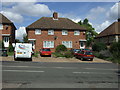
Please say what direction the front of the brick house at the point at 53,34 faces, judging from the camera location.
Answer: facing the viewer

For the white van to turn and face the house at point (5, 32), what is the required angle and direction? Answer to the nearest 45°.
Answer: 0° — it already faces it

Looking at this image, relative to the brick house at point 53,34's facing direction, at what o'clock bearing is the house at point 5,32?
The house is roughly at 3 o'clock from the brick house.

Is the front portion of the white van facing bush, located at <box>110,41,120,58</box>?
no

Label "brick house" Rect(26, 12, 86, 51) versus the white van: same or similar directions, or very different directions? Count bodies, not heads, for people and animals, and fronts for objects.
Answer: very different directions

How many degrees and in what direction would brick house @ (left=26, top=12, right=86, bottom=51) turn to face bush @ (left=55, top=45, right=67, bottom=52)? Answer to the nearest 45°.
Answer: approximately 45° to its left

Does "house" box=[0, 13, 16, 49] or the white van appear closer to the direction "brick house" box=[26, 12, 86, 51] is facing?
the white van

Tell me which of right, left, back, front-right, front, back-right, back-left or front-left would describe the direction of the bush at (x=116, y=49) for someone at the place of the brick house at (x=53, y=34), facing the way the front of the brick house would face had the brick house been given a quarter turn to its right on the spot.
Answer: back-left

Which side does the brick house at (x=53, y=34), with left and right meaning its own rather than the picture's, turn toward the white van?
front

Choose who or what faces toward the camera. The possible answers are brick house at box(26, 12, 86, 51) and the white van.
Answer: the brick house

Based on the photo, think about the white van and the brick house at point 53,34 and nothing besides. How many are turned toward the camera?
1

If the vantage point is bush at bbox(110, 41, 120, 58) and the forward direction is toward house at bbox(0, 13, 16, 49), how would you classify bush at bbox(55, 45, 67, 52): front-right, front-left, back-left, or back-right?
front-right

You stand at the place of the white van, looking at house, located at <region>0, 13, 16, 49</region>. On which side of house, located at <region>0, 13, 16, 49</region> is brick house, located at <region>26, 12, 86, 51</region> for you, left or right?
right
